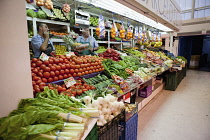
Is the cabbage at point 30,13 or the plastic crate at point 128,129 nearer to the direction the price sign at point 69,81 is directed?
the plastic crate

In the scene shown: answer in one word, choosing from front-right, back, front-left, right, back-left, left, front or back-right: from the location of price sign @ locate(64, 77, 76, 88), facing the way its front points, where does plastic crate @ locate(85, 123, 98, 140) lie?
front-right

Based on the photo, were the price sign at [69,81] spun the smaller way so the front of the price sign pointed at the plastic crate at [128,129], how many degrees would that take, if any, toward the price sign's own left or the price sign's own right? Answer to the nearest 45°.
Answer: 0° — it already faces it

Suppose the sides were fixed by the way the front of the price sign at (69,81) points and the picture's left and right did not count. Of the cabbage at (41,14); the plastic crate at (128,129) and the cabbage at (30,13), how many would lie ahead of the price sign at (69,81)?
1

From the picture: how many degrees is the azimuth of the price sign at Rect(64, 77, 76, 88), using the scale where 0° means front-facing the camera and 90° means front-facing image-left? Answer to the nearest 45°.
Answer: approximately 315°

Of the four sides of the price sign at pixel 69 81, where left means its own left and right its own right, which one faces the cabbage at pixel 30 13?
back

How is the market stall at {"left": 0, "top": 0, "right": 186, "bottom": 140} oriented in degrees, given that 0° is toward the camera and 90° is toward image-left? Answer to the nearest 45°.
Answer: approximately 315°
